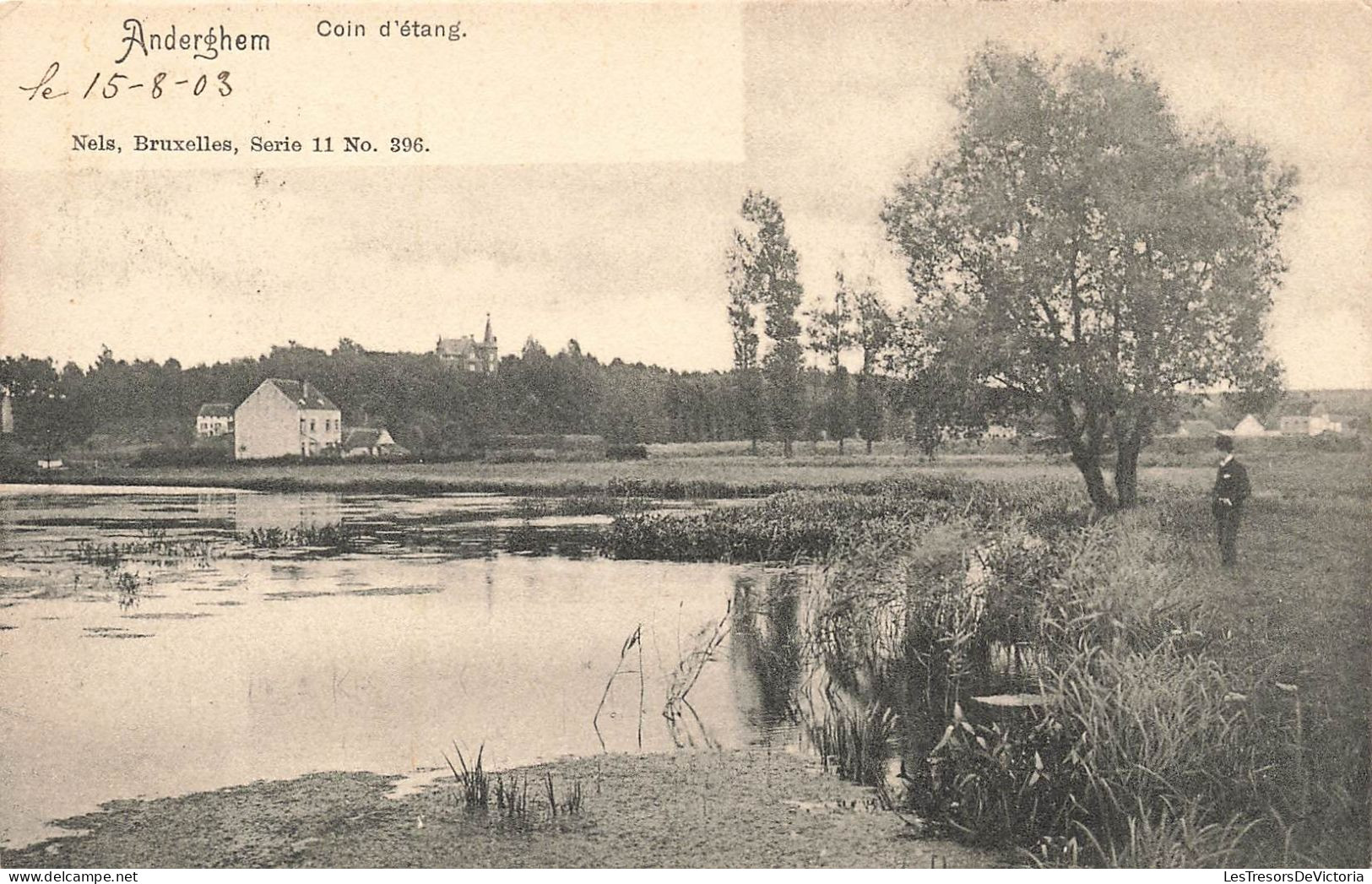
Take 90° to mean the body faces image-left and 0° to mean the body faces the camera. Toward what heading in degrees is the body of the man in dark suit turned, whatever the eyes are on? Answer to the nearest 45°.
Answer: approximately 45°

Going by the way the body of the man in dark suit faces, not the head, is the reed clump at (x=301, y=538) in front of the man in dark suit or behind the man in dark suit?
in front

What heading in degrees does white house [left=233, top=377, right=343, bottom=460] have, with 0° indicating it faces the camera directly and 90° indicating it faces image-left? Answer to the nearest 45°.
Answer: approximately 315°
